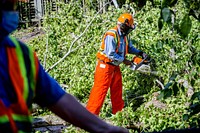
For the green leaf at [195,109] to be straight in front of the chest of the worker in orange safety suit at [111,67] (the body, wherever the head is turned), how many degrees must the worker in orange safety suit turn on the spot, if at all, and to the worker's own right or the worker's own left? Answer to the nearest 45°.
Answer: approximately 45° to the worker's own right

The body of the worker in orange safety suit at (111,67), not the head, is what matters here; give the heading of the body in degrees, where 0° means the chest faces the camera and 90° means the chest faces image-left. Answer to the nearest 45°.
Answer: approximately 315°

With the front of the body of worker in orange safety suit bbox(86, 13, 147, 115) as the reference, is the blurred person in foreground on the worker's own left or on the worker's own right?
on the worker's own right

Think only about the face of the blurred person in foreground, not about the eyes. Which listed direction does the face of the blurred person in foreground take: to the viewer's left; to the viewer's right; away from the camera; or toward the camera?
to the viewer's right
